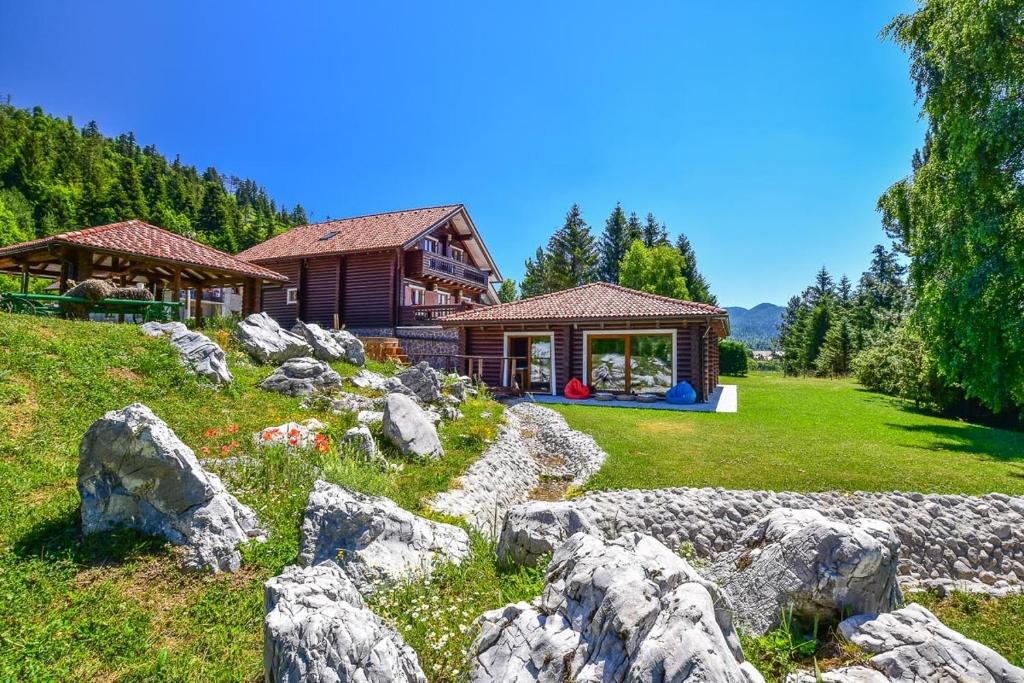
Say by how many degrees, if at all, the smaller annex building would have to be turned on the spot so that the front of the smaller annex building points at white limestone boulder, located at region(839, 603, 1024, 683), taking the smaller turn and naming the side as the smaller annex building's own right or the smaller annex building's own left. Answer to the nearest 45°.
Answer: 0° — it already faces it

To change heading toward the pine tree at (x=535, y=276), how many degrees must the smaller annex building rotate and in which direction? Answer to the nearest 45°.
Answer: approximately 180°

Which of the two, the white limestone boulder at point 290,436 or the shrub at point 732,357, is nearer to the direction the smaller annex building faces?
the white limestone boulder

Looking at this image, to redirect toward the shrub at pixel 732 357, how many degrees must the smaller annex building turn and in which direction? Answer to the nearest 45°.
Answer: approximately 135° to its left

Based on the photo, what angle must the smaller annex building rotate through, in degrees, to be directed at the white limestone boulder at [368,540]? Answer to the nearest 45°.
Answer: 0° — it already faces it

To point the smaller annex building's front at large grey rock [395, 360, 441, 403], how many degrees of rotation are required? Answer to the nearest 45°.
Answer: approximately 45° to its right

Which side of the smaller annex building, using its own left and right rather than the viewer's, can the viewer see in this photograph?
front

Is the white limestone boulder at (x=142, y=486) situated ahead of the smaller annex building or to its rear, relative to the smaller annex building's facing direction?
ahead

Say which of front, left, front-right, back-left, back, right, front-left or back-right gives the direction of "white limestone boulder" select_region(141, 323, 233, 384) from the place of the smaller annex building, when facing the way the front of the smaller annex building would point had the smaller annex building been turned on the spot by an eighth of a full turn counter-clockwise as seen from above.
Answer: right

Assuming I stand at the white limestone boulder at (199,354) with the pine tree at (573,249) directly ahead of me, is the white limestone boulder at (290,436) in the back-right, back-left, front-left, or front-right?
back-right

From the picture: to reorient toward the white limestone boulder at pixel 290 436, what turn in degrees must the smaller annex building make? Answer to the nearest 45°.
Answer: approximately 45° to its right

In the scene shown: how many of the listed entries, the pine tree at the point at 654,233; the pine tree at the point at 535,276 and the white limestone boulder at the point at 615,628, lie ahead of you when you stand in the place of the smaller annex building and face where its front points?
1

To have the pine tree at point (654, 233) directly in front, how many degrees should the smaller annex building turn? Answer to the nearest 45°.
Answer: approximately 180°

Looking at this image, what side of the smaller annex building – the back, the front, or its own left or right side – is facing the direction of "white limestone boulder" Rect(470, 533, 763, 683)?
front

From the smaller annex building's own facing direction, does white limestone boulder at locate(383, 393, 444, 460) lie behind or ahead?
ahead

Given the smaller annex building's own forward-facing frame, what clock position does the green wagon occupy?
The green wagon is roughly at 2 o'clock from the smaller annex building.

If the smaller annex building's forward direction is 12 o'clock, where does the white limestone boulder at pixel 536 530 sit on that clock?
The white limestone boulder is roughly at 12 o'clock from the smaller annex building.

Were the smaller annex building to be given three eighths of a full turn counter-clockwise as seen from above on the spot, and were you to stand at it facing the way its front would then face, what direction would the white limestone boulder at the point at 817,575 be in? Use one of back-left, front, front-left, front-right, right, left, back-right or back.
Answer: back-right

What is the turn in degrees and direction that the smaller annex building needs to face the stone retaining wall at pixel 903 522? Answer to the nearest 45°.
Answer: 0° — it already faces it

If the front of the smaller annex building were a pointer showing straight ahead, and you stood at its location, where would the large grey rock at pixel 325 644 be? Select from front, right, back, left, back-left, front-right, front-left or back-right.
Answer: front

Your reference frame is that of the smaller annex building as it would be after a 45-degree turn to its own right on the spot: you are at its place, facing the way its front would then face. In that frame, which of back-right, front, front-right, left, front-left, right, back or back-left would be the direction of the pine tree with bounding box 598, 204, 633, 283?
back-right

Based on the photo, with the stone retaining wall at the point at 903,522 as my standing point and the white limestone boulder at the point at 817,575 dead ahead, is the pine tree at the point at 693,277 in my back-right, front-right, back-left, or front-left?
back-right
